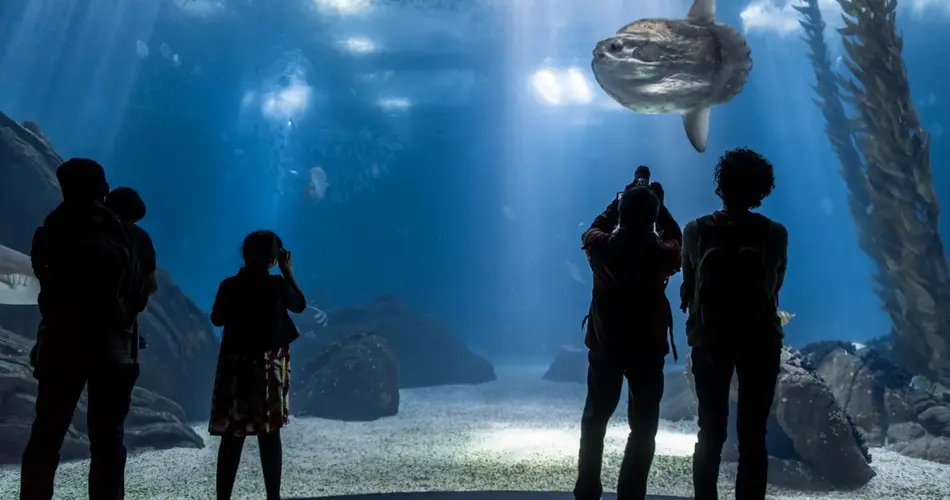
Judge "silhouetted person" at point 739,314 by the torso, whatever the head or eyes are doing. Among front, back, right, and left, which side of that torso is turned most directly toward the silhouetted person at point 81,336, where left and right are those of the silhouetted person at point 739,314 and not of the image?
left

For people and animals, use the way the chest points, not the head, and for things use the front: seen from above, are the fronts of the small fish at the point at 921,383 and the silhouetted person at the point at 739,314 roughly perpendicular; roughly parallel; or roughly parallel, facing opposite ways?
roughly perpendicular

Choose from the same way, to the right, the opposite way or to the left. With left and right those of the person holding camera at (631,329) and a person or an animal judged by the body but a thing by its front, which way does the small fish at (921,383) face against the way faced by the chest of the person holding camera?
to the left

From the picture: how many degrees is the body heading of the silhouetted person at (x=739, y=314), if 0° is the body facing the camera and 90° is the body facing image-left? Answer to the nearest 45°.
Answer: approximately 180°

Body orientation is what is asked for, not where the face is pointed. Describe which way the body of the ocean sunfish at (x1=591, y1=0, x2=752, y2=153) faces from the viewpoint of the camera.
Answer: to the viewer's left

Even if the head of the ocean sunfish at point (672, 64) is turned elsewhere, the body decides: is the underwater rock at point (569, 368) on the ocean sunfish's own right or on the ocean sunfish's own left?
on the ocean sunfish's own right

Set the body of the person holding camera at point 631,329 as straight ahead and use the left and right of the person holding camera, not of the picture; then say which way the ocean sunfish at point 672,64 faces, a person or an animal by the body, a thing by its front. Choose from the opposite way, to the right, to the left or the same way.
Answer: to the left

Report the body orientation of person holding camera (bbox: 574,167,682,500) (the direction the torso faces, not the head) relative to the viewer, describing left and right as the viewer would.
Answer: facing away from the viewer

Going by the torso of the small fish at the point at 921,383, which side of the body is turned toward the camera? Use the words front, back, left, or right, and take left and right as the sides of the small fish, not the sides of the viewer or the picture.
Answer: left

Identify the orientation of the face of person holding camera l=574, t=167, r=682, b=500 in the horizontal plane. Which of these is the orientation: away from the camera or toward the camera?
away from the camera
